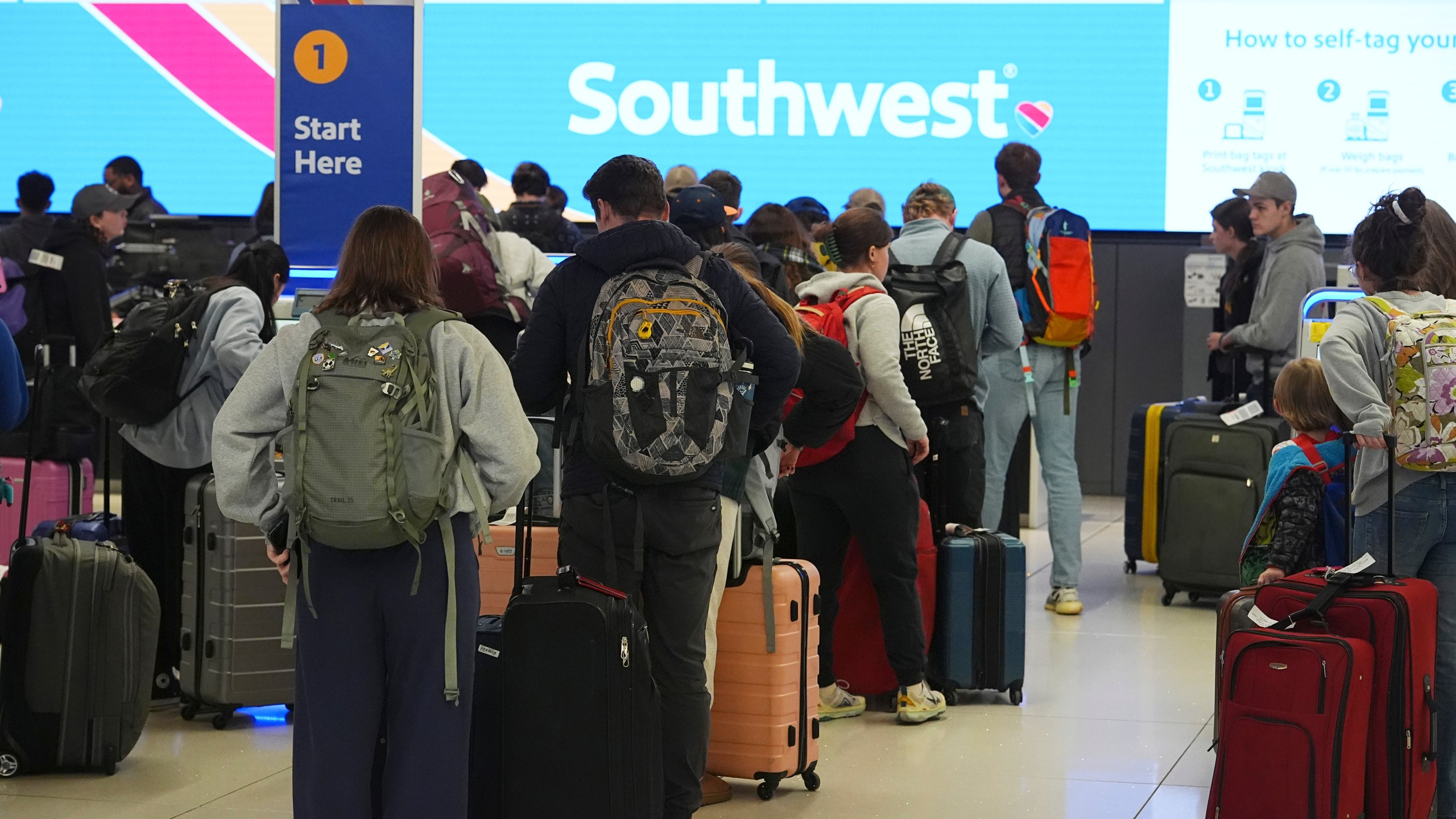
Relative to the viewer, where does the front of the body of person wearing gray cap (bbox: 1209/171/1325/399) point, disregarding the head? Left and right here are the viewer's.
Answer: facing to the left of the viewer

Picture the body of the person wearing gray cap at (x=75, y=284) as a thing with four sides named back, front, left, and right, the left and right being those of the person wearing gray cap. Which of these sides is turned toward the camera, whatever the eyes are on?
right

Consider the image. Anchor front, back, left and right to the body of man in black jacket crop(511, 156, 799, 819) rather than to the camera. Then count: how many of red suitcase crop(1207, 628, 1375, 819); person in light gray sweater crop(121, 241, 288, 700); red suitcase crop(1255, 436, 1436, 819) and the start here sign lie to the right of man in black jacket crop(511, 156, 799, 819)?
2

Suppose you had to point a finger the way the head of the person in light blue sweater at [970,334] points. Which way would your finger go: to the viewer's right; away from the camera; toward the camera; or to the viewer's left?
away from the camera

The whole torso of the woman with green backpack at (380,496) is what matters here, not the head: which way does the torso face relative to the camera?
away from the camera
